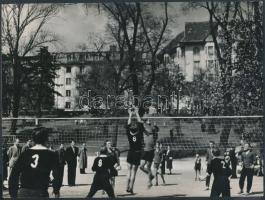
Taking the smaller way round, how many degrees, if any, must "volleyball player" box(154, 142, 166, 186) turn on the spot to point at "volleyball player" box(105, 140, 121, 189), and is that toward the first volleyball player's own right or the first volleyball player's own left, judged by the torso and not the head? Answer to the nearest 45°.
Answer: approximately 45° to the first volleyball player's own right

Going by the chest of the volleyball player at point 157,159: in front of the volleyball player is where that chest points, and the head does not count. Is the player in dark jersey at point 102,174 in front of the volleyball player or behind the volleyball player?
in front

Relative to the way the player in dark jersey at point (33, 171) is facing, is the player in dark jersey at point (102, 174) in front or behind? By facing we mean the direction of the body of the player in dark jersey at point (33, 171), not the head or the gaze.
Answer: in front

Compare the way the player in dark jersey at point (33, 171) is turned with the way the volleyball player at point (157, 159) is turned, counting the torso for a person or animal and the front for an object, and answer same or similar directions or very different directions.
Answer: very different directions

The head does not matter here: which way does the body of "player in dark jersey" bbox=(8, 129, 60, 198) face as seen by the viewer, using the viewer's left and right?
facing away from the viewer and to the right of the viewer

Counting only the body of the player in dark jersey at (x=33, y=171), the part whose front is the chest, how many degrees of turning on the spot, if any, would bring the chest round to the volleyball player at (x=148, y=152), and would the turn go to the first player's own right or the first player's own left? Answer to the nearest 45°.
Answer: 0° — they already face them

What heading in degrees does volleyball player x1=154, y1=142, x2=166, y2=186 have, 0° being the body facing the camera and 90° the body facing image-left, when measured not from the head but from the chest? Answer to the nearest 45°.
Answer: approximately 0°
